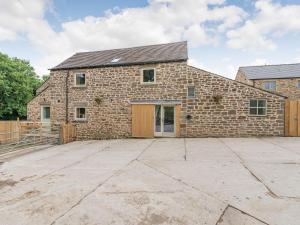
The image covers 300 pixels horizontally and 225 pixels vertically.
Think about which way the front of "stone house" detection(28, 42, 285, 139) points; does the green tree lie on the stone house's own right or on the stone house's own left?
on the stone house's own right

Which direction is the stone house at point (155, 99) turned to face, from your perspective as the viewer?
facing the viewer

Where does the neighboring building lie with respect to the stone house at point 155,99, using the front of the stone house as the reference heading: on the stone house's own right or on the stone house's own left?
on the stone house's own left

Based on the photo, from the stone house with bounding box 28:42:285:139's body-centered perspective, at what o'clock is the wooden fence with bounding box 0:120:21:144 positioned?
The wooden fence is roughly at 3 o'clock from the stone house.

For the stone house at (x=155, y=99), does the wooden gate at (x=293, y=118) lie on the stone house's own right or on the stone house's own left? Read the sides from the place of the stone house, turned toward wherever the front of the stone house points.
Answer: on the stone house's own left

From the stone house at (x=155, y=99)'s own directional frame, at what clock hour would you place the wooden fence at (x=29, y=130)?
The wooden fence is roughly at 3 o'clock from the stone house.

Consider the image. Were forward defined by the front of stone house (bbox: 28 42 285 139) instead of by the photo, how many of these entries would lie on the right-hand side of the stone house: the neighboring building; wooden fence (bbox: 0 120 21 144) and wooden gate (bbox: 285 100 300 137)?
1

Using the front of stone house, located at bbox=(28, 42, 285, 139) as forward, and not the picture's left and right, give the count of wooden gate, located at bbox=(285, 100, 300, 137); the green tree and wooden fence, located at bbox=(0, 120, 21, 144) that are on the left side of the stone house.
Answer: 1
